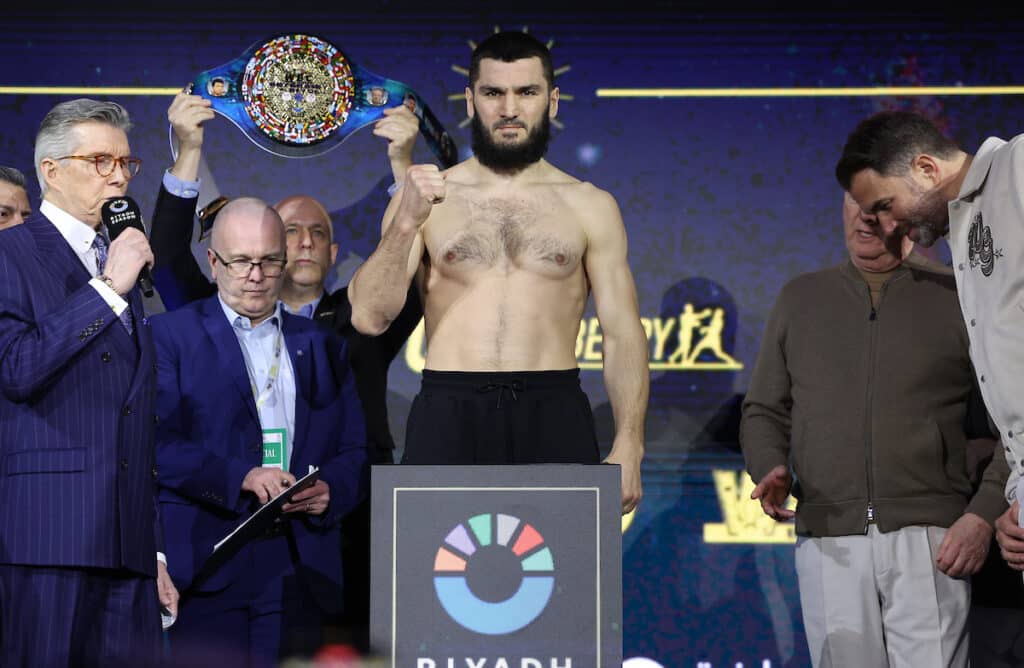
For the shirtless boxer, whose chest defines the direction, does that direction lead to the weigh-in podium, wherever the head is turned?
yes

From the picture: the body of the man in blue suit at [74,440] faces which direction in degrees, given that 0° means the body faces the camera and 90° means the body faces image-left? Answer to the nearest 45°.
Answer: approximately 315°

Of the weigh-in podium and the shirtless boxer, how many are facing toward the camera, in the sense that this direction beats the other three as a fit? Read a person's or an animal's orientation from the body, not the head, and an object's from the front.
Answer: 2

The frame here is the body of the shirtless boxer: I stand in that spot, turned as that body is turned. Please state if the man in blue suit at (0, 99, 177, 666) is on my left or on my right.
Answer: on my right

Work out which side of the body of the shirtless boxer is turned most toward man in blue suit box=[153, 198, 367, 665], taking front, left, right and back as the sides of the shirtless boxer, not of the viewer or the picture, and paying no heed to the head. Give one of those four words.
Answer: right

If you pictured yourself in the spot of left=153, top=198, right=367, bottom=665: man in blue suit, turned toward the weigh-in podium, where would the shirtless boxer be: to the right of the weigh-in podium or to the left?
left

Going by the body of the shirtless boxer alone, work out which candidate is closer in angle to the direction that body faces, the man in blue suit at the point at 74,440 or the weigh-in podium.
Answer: the weigh-in podium
